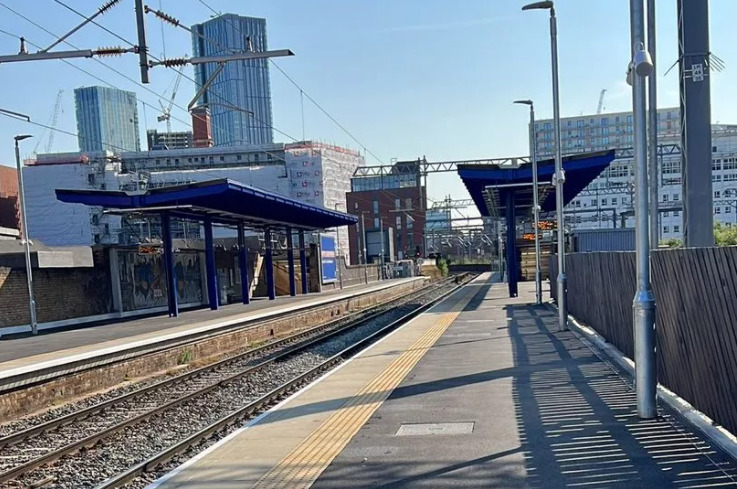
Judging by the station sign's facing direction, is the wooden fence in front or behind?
in front

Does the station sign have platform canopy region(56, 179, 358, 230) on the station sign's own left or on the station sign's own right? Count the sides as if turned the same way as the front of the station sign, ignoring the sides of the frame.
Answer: on the station sign's own right

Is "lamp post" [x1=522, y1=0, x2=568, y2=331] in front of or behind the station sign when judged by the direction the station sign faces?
in front

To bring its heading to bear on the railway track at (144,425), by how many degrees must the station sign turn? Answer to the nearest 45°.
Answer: approximately 45° to its right

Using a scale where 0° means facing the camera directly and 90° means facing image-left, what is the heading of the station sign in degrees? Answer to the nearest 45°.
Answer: approximately 315°
